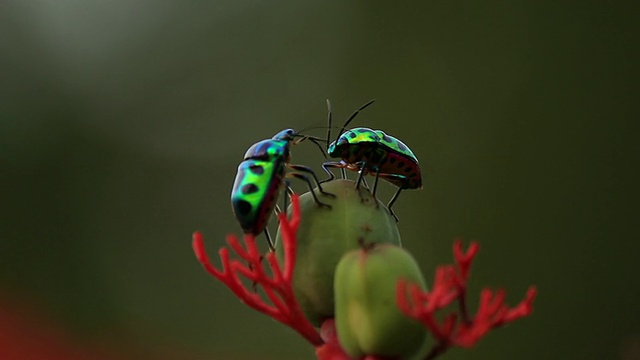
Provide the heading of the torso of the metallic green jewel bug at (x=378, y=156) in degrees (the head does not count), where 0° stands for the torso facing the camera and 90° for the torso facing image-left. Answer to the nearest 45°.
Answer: approximately 90°

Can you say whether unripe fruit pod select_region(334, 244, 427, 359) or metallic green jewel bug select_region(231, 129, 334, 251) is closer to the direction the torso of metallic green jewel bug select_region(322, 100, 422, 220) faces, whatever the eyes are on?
the metallic green jewel bug select_region(231, 129, 334, 251)

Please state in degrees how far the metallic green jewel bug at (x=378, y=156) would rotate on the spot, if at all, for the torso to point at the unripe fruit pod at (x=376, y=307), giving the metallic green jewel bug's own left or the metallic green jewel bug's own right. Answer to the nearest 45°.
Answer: approximately 90° to the metallic green jewel bug's own left
